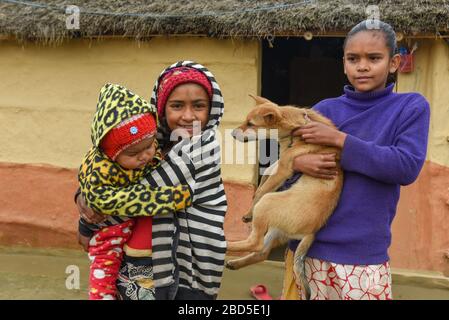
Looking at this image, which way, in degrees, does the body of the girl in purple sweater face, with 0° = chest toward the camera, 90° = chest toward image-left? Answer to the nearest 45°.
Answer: approximately 45°

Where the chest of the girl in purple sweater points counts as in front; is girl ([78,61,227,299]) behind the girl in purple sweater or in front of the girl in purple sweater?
in front

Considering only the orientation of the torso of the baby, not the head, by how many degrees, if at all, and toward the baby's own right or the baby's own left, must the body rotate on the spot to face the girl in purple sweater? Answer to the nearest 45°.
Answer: approximately 45° to the baby's own left

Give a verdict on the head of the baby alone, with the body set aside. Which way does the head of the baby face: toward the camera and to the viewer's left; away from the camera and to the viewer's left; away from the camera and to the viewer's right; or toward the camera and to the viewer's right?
toward the camera and to the viewer's right

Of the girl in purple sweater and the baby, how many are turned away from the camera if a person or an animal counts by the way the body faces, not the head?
0

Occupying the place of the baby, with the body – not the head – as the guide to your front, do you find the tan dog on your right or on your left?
on your left

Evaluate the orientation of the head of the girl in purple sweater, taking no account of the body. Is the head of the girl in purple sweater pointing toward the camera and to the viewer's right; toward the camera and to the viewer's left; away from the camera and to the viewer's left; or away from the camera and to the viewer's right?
toward the camera and to the viewer's left

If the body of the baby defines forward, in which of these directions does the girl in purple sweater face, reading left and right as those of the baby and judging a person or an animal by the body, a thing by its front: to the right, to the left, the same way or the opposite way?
to the right

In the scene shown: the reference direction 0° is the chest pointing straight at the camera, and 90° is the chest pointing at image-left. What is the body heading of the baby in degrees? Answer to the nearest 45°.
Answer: approximately 315°
